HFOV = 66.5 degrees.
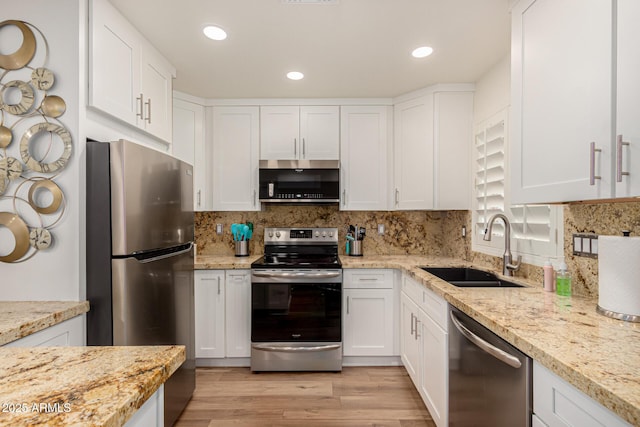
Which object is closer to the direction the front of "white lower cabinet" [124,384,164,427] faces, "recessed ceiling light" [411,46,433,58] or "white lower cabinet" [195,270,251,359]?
the recessed ceiling light

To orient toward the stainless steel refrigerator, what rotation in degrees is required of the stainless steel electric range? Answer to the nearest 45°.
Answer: approximately 45° to its right

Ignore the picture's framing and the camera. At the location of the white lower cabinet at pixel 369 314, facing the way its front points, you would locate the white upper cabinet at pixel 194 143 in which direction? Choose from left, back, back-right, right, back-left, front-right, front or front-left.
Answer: right

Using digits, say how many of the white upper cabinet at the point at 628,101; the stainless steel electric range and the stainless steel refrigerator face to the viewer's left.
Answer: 1

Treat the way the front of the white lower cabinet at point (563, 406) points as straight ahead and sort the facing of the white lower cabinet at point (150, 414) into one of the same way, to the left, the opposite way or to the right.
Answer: the opposite way

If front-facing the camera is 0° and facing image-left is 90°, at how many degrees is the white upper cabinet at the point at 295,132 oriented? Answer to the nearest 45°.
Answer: approximately 0°

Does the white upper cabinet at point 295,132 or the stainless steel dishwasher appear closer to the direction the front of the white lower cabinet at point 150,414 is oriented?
the stainless steel dishwasher

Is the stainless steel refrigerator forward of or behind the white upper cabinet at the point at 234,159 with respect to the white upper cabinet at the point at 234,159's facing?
forward

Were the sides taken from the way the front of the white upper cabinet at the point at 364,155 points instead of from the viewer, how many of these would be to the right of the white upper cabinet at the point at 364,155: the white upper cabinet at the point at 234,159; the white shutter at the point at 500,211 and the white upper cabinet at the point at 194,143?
2

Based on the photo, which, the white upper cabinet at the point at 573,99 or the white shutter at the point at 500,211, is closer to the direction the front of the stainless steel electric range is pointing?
the white upper cabinet

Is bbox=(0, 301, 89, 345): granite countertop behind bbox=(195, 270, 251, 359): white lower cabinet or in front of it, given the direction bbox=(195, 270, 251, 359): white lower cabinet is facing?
in front

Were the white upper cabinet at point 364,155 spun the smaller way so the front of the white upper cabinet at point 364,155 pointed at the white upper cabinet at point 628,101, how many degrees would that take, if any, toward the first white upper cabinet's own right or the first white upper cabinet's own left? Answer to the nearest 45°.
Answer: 0° — it already faces it
